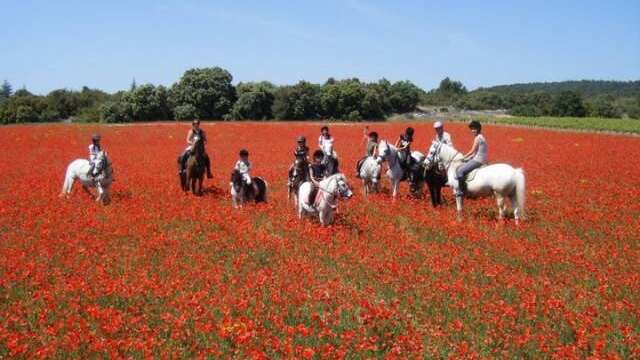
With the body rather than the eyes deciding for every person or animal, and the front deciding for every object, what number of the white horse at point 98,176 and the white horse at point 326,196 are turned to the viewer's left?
0

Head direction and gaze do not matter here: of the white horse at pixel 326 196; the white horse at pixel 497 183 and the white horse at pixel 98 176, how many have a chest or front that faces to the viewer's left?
1

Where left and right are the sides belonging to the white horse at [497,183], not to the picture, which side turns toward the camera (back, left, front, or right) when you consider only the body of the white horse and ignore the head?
left

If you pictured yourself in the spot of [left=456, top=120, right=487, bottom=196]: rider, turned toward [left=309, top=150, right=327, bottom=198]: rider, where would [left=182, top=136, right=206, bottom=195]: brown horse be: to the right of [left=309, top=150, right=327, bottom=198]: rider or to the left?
right

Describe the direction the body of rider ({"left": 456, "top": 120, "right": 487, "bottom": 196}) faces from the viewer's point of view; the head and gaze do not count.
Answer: to the viewer's left

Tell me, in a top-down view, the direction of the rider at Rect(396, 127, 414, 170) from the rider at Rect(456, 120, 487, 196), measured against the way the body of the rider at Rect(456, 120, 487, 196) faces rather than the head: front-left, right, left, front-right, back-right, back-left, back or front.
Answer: front-right

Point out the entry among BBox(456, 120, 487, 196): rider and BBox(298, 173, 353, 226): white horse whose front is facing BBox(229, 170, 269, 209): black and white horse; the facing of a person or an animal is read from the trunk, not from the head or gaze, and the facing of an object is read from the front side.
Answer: the rider

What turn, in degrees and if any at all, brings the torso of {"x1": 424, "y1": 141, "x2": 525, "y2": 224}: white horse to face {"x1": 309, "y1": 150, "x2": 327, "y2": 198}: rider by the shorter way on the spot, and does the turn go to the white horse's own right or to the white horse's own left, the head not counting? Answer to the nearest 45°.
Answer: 0° — it already faces them

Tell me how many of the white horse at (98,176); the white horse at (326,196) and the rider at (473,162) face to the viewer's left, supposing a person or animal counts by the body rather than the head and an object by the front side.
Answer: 1

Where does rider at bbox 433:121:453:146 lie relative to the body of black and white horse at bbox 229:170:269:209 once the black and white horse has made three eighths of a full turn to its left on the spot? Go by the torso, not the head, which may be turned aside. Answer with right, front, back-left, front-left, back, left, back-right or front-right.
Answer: front

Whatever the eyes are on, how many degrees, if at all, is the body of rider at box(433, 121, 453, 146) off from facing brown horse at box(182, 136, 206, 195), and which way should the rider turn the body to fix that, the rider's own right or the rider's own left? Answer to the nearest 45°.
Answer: approximately 45° to the rider's own right

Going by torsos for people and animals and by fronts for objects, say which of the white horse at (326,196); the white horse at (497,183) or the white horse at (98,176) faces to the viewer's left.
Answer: the white horse at (497,183)

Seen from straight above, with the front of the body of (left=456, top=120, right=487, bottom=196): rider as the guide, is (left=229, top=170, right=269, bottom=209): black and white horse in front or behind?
in front

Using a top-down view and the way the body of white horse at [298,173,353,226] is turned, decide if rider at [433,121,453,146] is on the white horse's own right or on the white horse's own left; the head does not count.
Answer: on the white horse's own left

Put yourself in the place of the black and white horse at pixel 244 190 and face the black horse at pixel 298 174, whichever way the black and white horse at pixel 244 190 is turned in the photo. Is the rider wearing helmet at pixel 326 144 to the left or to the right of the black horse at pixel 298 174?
left
